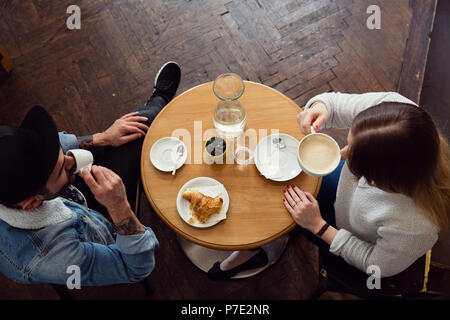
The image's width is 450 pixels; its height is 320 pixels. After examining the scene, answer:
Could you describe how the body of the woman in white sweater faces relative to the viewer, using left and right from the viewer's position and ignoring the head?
facing to the left of the viewer
